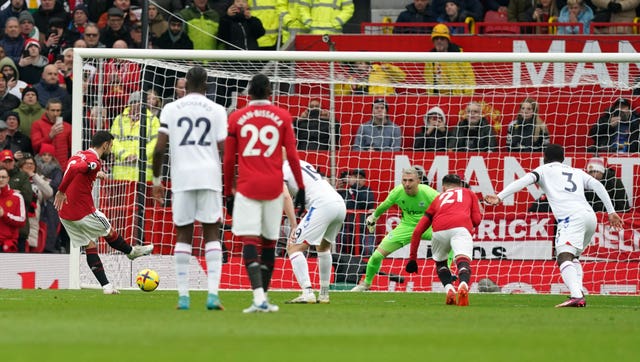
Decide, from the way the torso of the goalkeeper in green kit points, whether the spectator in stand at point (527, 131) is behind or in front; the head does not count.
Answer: behind

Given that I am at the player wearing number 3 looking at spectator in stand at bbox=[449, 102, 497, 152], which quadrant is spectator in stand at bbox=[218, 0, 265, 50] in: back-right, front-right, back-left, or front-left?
front-left

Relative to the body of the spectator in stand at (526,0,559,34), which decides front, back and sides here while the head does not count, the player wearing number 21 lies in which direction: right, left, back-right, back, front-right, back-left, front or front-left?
front

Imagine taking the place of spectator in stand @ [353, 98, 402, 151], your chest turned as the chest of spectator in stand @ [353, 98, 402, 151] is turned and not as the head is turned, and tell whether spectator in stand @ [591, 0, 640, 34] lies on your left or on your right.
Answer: on your left

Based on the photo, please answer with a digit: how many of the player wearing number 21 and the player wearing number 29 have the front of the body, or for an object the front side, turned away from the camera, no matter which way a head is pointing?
2

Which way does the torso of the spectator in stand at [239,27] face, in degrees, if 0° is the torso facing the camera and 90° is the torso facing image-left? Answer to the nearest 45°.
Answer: approximately 0°

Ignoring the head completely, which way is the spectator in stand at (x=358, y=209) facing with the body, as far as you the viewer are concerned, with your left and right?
facing the viewer

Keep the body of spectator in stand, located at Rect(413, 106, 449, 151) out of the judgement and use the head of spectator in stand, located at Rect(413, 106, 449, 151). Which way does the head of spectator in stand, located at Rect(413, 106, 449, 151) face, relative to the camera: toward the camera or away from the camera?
toward the camera

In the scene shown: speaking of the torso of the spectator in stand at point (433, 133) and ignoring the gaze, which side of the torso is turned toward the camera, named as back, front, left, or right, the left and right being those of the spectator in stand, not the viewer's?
front

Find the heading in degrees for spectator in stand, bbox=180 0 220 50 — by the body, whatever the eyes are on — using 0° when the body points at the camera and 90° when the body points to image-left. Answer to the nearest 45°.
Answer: approximately 0°

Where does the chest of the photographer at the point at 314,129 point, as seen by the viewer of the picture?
toward the camera

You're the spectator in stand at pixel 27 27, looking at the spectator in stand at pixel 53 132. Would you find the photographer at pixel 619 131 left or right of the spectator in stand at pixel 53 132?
left

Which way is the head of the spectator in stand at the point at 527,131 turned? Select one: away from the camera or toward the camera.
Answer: toward the camera

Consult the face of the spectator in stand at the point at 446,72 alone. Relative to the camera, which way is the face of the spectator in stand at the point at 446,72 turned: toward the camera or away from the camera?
toward the camera

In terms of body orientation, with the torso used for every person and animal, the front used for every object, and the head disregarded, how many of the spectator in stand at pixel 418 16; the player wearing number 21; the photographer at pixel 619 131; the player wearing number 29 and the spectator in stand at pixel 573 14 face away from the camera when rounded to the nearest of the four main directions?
2

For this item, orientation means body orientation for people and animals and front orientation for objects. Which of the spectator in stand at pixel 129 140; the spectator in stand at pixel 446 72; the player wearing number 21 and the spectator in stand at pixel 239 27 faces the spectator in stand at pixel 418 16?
the player wearing number 21

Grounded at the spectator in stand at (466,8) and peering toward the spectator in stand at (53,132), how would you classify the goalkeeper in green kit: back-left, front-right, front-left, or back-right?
front-left

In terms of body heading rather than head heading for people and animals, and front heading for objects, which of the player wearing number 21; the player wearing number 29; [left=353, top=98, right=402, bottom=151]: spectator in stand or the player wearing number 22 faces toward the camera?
the spectator in stand
